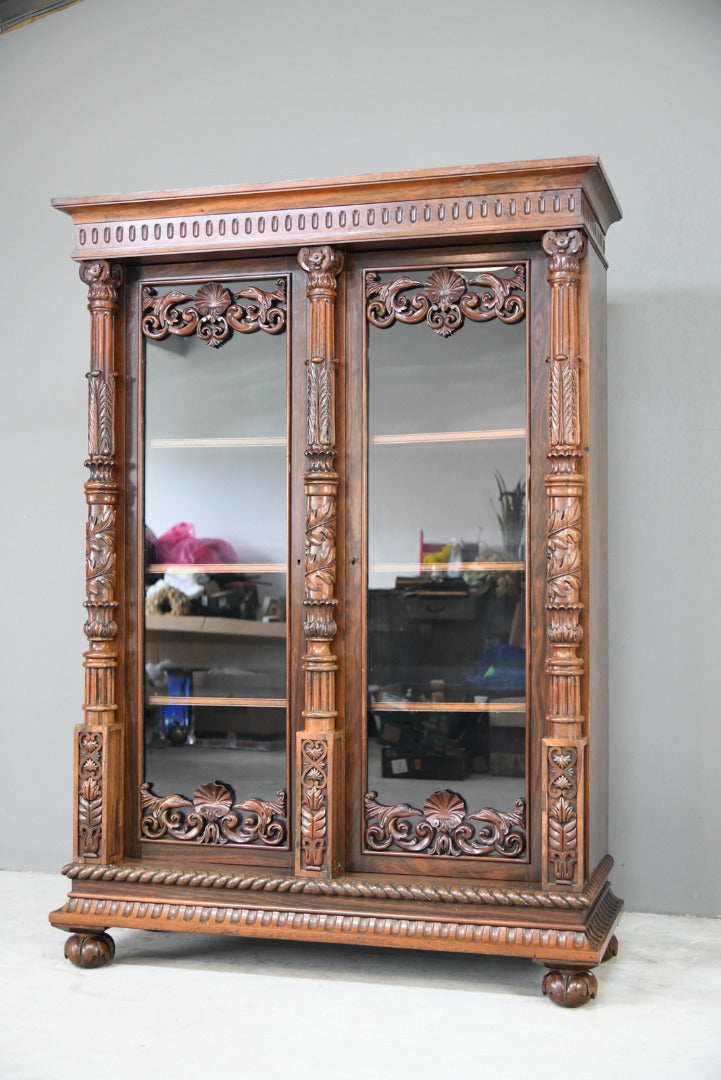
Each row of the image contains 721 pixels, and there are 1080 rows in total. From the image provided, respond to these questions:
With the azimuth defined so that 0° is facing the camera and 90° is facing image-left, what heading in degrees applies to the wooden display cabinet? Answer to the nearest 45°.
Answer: approximately 0°

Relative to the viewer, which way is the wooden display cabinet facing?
toward the camera
